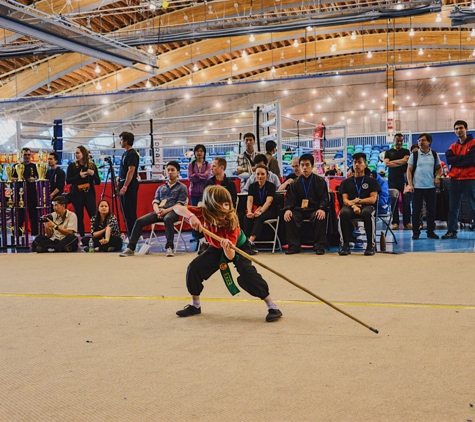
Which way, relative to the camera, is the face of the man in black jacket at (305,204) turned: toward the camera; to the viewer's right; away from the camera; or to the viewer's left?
toward the camera

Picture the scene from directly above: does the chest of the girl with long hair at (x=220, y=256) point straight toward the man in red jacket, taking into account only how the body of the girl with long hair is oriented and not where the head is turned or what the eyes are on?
no

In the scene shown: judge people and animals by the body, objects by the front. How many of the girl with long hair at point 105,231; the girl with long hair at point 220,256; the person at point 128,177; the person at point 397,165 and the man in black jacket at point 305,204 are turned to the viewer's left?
1

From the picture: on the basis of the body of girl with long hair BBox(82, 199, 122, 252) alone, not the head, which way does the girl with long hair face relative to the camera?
toward the camera

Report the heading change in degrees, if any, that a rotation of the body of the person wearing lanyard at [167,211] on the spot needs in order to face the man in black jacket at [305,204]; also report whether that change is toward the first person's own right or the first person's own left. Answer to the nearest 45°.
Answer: approximately 135° to the first person's own left

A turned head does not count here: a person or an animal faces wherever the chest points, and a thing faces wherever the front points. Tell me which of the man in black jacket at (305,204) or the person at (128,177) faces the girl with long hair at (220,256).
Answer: the man in black jacket

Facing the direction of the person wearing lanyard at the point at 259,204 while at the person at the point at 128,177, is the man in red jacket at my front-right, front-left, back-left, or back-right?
front-left

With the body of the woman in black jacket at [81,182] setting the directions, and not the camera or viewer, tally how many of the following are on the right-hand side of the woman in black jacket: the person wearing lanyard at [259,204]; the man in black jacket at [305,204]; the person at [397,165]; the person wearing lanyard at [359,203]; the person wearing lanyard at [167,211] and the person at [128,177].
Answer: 0

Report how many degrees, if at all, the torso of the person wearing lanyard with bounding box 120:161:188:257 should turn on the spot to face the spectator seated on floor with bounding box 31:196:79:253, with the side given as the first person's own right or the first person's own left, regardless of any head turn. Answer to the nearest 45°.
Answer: approximately 90° to the first person's own right

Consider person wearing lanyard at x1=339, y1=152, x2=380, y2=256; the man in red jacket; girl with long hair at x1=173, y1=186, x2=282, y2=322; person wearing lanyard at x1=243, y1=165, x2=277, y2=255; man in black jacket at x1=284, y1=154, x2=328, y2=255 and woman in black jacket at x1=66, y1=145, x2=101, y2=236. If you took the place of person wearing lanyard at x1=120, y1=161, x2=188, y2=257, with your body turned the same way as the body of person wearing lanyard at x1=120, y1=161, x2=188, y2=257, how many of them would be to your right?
1
